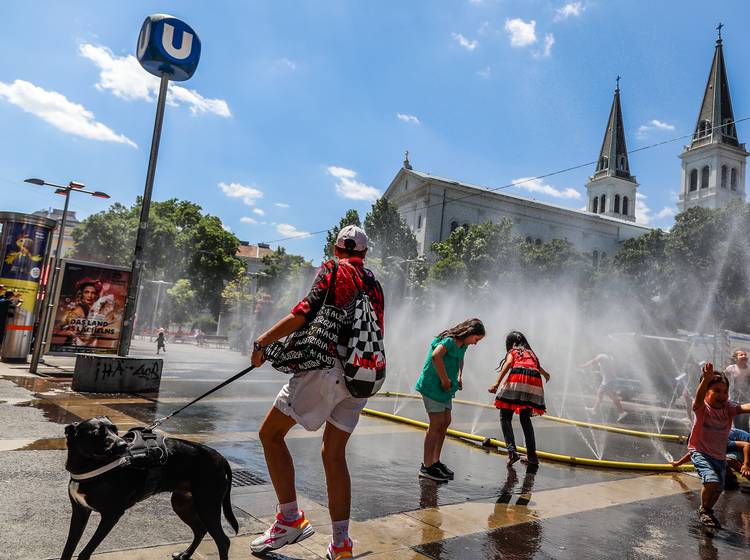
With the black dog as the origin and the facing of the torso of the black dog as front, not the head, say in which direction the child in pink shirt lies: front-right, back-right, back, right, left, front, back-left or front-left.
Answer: back

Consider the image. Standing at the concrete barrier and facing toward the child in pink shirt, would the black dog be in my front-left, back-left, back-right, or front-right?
front-right

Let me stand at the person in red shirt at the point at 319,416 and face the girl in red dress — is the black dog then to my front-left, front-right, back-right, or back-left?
back-left

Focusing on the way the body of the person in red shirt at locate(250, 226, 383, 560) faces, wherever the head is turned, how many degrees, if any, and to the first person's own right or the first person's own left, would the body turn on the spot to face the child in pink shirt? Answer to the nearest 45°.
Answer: approximately 90° to the first person's own right

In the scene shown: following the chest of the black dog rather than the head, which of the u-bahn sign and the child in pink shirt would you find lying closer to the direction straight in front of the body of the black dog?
the u-bahn sign

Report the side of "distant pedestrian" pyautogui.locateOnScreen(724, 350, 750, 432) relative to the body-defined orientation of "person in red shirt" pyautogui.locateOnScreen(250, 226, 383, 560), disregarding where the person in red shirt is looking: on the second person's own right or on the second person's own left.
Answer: on the second person's own right

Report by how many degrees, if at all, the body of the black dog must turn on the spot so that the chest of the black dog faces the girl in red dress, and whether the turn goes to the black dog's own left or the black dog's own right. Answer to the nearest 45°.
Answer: approximately 135° to the black dog's own right

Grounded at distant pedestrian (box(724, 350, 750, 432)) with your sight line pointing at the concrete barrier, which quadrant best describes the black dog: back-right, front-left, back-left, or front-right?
front-left

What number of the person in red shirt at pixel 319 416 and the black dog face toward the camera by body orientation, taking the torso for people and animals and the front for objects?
0

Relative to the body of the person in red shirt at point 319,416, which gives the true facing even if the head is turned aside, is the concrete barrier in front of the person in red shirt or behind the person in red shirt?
in front

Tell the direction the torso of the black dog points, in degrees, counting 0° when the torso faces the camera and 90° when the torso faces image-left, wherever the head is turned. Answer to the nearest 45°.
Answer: approximately 90°
